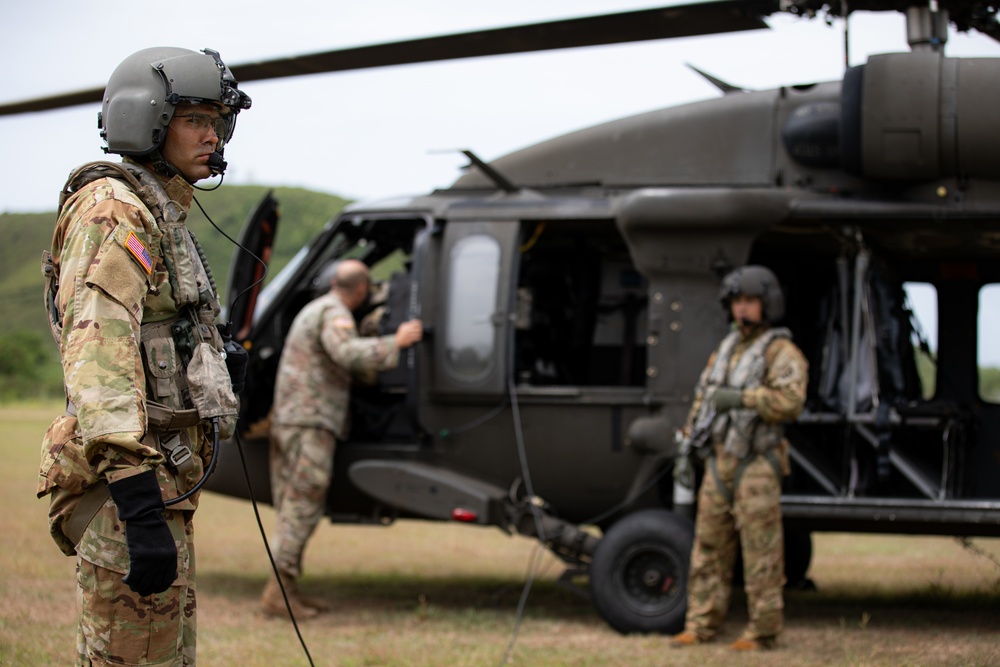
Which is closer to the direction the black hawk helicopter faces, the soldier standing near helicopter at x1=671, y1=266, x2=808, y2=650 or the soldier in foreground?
the soldier in foreground

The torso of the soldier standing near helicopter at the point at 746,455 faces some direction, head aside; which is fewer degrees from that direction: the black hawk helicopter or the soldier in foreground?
the soldier in foreground

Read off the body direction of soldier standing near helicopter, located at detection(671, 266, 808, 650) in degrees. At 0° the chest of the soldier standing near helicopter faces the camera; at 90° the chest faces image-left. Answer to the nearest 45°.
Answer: approximately 45°

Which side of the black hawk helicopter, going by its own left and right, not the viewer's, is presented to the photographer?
left

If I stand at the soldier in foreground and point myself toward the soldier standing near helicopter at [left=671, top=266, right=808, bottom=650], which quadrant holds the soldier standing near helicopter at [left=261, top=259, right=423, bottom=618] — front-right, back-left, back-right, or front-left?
front-left

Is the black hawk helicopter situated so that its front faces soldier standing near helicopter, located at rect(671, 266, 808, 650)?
no

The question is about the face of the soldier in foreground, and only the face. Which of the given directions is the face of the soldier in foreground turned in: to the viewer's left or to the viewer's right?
to the viewer's right

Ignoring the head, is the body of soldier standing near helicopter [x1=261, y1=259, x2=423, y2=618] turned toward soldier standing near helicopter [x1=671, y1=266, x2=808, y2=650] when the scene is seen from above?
no

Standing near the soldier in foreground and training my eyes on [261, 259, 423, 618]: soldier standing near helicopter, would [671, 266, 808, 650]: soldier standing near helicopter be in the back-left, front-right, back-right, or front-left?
front-right

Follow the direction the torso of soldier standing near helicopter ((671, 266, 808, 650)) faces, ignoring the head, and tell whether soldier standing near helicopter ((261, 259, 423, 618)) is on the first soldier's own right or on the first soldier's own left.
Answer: on the first soldier's own right

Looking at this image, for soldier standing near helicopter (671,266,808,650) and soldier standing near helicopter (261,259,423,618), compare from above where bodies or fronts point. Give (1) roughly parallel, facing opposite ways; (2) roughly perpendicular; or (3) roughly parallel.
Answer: roughly parallel, facing opposite ways

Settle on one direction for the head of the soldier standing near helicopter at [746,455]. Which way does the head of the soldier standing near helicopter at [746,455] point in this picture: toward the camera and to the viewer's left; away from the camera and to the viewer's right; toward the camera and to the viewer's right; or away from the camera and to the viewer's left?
toward the camera and to the viewer's left

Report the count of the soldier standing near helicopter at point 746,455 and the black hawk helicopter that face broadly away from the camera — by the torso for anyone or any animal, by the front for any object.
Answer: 0
